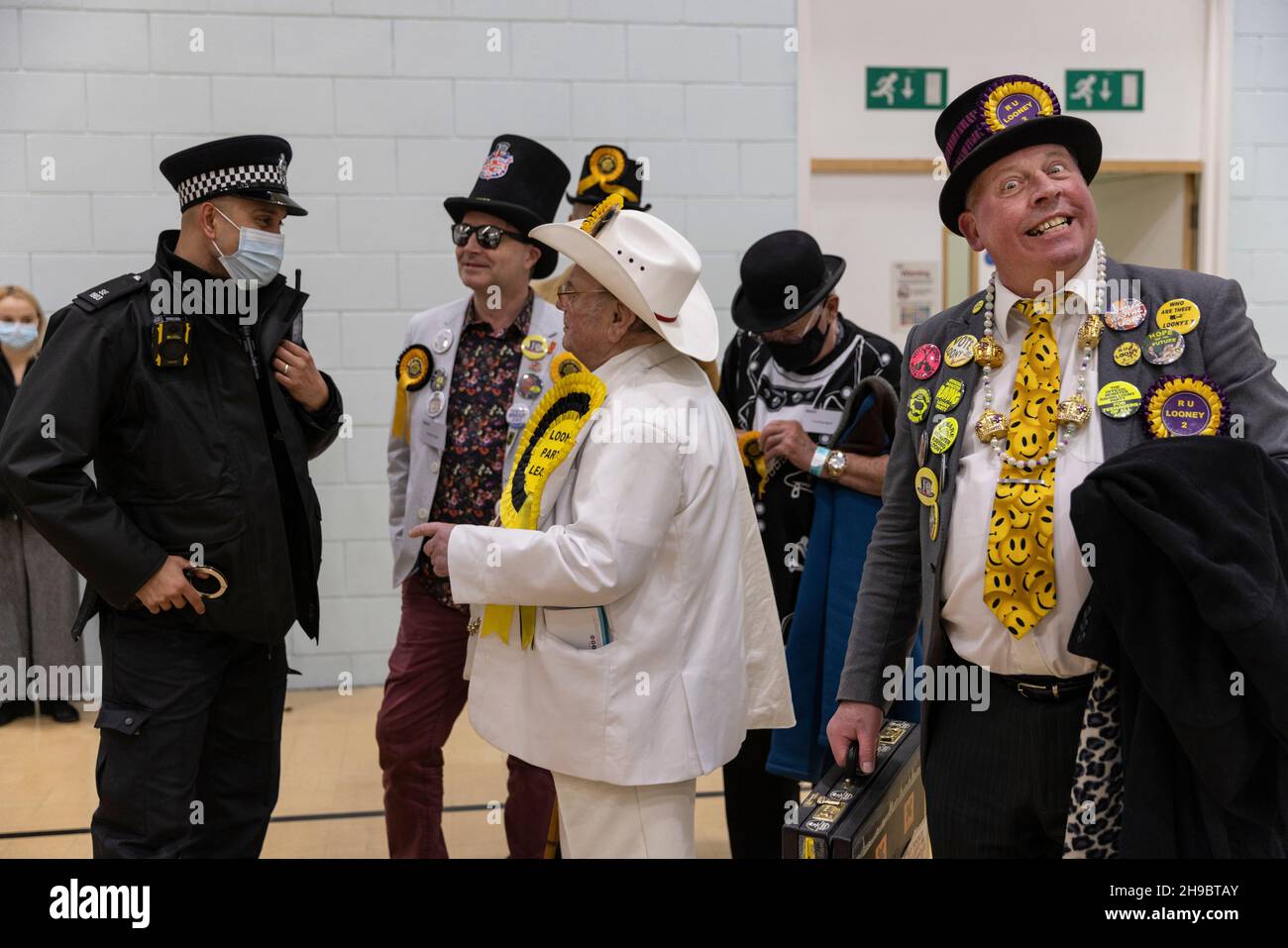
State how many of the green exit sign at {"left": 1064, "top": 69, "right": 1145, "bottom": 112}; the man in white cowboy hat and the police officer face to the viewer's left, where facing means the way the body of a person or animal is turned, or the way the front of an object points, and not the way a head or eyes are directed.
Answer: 1

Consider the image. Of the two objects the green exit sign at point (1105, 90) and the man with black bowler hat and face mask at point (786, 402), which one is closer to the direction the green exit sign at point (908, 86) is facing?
the man with black bowler hat and face mask

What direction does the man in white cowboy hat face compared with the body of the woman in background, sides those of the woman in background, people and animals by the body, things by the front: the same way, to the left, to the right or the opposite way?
to the right

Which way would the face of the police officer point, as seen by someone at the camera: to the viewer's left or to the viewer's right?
to the viewer's right

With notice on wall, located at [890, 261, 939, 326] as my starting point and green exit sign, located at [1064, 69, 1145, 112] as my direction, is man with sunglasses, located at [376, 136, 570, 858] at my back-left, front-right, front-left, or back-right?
back-right

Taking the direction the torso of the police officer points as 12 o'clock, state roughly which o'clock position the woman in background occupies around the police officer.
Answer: The woman in background is roughly at 7 o'clock from the police officer.

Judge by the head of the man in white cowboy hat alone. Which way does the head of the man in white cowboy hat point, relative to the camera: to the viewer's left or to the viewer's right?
to the viewer's left

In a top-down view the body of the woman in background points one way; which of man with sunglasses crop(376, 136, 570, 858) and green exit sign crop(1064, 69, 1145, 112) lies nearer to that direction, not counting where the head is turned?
the man with sunglasses

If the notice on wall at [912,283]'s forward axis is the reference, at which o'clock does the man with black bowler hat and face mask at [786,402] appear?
The man with black bowler hat and face mask is roughly at 12 o'clock from the notice on wall.
